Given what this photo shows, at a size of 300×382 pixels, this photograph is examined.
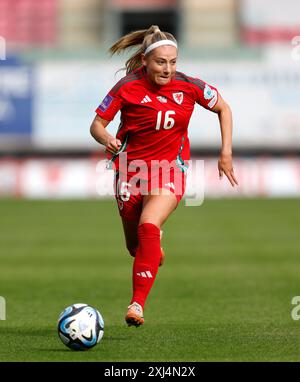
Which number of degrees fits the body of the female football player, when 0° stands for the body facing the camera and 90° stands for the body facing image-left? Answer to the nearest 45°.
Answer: approximately 0°
